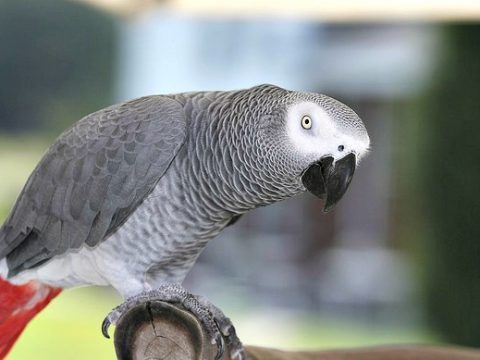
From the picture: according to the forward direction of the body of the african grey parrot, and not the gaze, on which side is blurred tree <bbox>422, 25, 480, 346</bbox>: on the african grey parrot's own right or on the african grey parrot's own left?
on the african grey parrot's own left

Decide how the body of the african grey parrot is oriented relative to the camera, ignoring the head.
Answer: to the viewer's right

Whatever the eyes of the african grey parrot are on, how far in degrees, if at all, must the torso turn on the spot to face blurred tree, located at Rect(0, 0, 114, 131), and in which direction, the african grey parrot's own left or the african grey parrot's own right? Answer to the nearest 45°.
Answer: approximately 90° to the african grey parrot's own left
